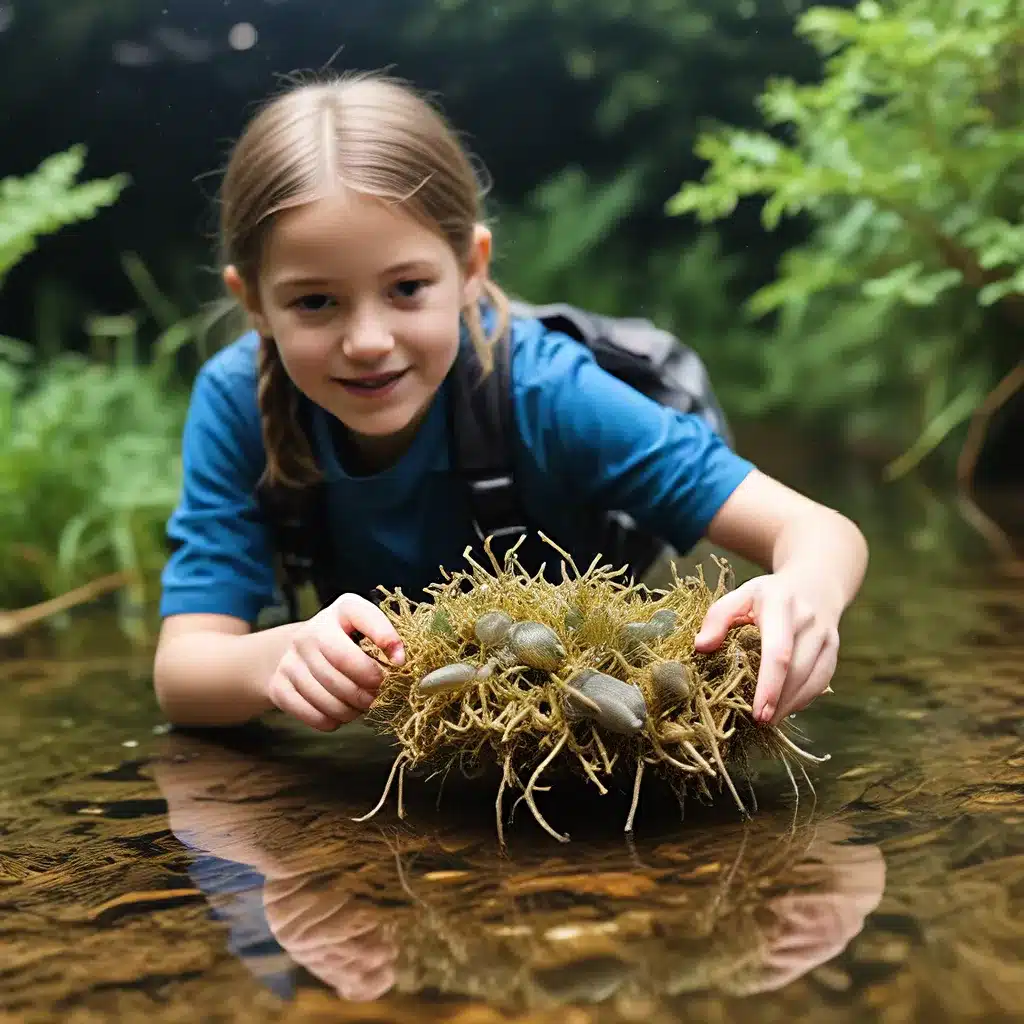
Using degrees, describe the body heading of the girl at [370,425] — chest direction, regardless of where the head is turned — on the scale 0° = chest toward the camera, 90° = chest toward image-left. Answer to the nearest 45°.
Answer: approximately 0°

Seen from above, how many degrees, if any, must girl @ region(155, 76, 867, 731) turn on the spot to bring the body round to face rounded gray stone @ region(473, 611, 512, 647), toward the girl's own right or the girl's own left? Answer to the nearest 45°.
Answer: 0° — they already face it
